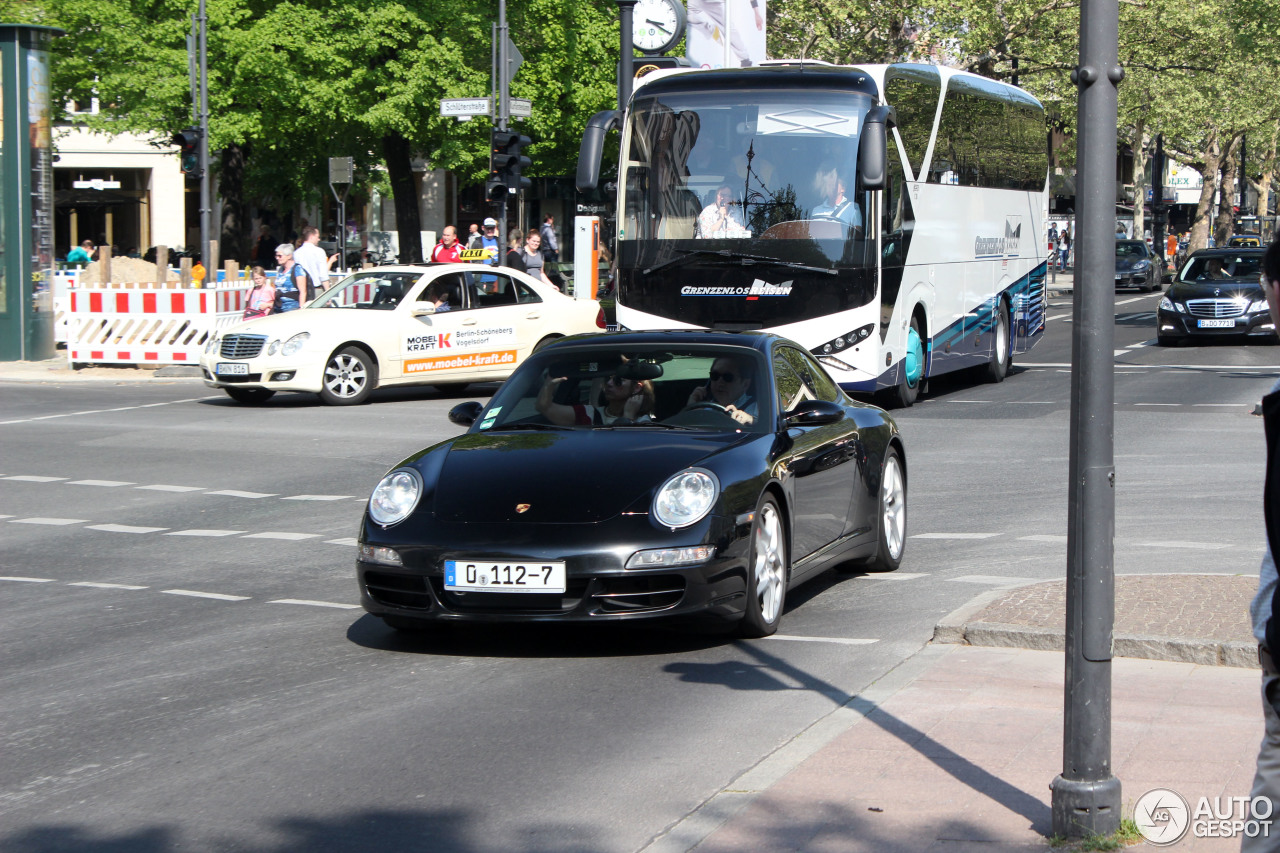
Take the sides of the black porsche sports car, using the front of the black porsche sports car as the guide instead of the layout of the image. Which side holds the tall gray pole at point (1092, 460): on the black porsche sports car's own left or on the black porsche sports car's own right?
on the black porsche sports car's own left

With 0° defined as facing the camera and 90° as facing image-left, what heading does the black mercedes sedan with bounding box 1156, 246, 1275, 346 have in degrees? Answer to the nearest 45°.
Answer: approximately 0°

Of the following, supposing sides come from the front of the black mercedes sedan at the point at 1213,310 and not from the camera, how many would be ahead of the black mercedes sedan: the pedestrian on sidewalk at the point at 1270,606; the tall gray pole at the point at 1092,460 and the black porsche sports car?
3

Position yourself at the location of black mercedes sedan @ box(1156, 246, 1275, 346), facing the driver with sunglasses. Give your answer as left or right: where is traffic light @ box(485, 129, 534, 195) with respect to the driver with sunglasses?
right

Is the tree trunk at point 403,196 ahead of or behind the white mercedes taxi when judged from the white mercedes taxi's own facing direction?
behind

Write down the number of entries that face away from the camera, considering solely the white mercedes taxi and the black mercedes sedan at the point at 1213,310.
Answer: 0

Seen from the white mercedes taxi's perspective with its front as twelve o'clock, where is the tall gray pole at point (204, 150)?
The tall gray pole is roughly at 4 o'clock from the white mercedes taxi.

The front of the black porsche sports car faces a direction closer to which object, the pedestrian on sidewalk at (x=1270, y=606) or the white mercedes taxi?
the pedestrian on sidewalk

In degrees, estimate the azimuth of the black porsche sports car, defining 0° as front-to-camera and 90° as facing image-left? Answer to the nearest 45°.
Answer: approximately 45°

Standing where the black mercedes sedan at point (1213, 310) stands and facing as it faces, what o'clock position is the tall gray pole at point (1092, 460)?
The tall gray pole is roughly at 12 o'clock from the black mercedes sedan.
